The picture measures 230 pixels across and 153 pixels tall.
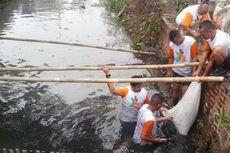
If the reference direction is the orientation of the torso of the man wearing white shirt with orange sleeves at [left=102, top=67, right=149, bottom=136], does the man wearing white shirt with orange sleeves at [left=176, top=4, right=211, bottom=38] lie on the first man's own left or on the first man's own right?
on the first man's own left

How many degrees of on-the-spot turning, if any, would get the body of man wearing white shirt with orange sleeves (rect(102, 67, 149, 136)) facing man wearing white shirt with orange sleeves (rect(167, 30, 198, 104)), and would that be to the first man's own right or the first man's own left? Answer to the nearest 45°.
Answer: approximately 90° to the first man's own left

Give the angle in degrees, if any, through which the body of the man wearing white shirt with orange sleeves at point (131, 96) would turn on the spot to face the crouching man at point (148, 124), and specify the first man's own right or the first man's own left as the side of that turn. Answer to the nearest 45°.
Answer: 0° — they already face them

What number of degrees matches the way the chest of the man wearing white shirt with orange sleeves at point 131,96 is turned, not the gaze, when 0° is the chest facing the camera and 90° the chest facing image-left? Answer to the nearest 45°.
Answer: approximately 315°
